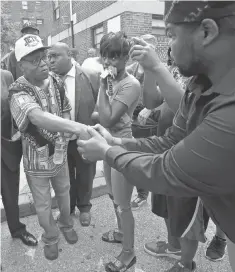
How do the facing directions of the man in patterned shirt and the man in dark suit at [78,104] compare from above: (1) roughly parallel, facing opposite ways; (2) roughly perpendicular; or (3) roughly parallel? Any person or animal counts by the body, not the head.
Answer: roughly perpendicular

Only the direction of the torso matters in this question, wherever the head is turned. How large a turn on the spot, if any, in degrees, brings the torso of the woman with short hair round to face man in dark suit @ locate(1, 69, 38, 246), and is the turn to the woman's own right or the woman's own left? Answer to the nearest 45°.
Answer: approximately 45° to the woman's own right

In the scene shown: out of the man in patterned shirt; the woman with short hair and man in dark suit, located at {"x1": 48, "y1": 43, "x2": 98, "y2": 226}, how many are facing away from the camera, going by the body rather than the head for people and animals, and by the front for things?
0

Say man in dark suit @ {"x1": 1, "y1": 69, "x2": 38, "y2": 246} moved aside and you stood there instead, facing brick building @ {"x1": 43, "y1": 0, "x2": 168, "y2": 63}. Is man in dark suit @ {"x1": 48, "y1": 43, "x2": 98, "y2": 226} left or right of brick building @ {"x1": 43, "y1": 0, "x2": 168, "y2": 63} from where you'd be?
right

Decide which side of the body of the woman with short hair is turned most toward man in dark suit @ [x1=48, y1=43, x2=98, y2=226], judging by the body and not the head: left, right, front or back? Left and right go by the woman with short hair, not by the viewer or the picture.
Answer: right

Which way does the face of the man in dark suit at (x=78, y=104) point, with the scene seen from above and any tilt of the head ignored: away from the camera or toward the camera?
toward the camera

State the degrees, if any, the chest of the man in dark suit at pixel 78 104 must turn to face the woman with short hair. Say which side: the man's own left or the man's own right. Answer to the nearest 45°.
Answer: approximately 45° to the man's own left

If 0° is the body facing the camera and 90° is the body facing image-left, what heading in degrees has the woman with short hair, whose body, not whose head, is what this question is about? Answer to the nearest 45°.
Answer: approximately 45°

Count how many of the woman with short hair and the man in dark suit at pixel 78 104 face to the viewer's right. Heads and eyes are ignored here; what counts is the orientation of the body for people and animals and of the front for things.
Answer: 0

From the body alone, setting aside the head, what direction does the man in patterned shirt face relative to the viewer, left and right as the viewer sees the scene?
facing the viewer and to the right of the viewer

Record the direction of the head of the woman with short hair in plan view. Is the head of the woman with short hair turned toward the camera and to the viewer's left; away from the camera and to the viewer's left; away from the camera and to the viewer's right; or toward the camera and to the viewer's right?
toward the camera and to the viewer's left

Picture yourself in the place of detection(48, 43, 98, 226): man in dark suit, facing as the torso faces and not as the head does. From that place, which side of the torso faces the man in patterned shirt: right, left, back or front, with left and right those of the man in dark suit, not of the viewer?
front

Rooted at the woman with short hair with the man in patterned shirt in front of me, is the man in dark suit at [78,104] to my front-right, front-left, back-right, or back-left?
front-right

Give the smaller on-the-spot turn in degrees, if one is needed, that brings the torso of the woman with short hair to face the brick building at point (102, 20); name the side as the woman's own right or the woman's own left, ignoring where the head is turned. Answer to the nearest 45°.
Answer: approximately 135° to the woman's own right

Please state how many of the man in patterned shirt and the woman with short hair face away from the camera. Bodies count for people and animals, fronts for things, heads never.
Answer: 0

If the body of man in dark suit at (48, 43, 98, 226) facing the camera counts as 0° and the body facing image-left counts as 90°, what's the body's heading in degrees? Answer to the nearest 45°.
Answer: approximately 45°
